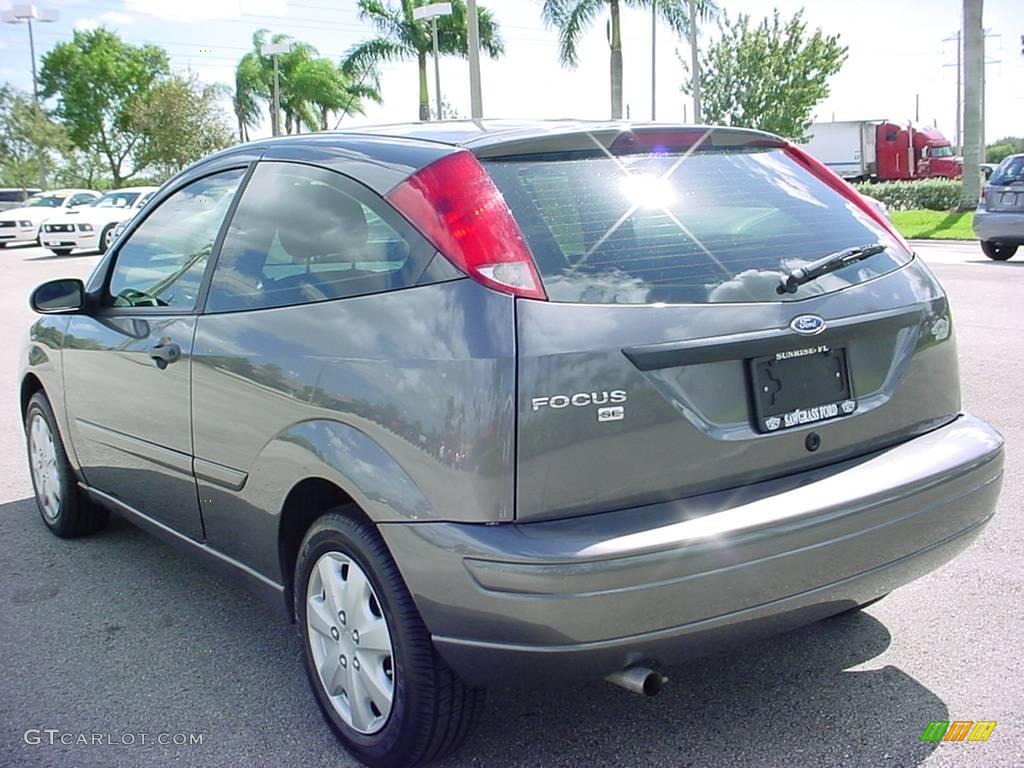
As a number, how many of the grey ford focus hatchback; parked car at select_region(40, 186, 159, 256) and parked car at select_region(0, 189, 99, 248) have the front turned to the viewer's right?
0

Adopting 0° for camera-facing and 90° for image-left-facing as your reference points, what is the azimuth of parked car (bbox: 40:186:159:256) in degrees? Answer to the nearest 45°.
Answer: approximately 45°

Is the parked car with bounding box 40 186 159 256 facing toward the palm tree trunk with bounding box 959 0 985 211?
no

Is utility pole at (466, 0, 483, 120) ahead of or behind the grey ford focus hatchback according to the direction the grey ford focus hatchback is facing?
ahead

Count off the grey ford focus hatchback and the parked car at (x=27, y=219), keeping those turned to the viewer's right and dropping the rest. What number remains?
0

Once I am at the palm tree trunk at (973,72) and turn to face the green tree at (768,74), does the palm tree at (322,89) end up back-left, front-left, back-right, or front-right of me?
front-left

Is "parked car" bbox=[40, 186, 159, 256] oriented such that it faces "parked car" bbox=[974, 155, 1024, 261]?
no

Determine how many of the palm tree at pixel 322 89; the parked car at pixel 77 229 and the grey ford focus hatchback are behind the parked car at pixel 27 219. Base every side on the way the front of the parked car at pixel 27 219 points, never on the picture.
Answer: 1

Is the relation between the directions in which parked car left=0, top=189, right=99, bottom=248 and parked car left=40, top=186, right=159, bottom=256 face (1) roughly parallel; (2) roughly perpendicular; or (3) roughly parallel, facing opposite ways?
roughly parallel

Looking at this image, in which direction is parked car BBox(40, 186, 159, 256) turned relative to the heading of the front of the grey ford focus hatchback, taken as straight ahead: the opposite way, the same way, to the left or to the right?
to the left

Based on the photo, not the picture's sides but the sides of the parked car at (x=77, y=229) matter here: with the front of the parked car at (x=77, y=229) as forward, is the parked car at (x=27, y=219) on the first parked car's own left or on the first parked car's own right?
on the first parked car's own right

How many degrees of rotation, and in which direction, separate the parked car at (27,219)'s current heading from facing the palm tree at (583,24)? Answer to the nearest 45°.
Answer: approximately 135° to its left

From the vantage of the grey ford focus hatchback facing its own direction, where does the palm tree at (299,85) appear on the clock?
The palm tree is roughly at 1 o'clock from the grey ford focus hatchback.

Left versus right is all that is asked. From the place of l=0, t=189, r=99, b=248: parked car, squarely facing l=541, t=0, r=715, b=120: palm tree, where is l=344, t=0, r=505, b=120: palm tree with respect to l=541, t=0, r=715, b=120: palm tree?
left

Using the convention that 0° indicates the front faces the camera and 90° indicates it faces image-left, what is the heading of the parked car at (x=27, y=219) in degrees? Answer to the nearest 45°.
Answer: approximately 45°
